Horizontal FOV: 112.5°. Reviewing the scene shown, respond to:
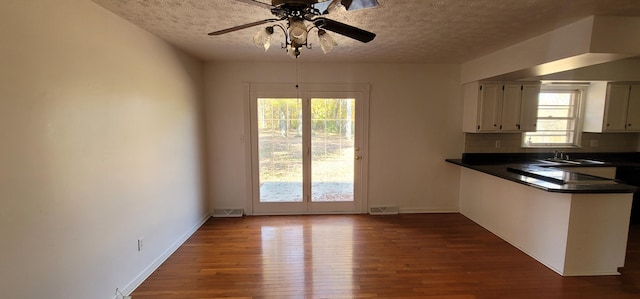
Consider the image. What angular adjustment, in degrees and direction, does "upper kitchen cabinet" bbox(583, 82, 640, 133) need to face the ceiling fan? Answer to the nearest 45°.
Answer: approximately 45° to its right

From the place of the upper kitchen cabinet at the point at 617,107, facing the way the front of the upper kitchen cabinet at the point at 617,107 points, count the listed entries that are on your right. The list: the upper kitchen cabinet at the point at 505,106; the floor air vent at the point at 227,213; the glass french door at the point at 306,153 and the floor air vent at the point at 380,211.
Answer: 4

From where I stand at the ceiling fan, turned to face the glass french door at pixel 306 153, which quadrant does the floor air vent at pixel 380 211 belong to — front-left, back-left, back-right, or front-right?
front-right

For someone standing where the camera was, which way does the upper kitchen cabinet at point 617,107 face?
facing the viewer and to the right of the viewer

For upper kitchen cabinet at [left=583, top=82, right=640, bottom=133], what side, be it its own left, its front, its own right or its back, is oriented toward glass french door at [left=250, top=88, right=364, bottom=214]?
right

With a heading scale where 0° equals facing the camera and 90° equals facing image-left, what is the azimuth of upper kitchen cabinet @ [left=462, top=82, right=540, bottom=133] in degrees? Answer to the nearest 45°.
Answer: approximately 315°

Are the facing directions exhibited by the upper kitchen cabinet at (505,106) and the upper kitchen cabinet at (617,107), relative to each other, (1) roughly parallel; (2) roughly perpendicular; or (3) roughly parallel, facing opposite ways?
roughly parallel

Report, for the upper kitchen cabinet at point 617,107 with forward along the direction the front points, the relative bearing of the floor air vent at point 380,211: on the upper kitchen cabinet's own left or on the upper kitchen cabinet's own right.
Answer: on the upper kitchen cabinet's own right

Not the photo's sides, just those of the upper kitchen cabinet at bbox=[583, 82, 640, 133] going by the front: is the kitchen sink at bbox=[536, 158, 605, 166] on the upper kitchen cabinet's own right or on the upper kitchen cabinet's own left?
on the upper kitchen cabinet's own right

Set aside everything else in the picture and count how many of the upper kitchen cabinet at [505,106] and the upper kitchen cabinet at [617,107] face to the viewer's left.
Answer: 0
